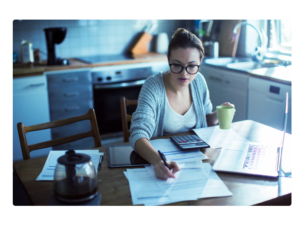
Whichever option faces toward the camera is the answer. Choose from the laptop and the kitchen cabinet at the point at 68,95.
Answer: the kitchen cabinet

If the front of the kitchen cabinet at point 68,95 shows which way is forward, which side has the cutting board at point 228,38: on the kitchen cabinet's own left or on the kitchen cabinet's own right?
on the kitchen cabinet's own left

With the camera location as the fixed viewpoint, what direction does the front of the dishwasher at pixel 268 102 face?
facing the viewer and to the left of the viewer

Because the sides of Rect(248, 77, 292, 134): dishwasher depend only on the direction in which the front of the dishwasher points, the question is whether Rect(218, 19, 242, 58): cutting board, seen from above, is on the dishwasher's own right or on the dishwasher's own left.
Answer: on the dishwasher's own right

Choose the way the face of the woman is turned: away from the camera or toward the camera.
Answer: toward the camera

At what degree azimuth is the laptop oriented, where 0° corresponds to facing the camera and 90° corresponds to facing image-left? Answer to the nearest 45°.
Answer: approximately 90°

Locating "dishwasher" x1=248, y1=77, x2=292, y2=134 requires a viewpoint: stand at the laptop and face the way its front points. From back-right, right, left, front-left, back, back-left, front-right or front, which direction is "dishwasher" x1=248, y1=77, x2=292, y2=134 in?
right

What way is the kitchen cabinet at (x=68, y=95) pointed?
toward the camera

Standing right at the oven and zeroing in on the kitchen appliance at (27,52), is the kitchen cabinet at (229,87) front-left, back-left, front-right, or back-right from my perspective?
back-left
